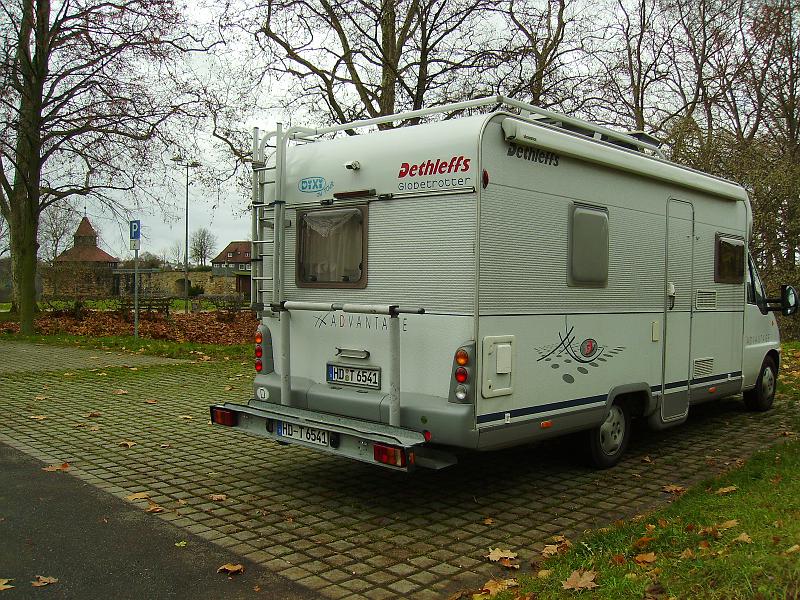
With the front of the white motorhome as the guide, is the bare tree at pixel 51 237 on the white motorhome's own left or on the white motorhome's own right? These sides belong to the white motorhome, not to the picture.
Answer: on the white motorhome's own left

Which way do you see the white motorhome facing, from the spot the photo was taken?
facing away from the viewer and to the right of the viewer

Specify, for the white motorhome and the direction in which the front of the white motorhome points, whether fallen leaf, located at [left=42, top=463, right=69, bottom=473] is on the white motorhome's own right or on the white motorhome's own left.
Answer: on the white motorhome's own left

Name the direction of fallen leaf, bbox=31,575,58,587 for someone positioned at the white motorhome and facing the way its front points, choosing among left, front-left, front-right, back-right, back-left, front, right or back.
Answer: back

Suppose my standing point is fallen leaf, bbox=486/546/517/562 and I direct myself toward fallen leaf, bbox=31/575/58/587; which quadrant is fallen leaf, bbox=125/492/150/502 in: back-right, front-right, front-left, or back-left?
front-right

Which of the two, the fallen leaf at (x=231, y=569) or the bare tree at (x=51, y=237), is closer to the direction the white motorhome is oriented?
the bare tree

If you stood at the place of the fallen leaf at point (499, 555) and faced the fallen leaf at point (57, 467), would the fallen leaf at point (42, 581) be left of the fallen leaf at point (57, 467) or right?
left

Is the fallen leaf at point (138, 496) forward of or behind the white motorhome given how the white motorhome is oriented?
behind

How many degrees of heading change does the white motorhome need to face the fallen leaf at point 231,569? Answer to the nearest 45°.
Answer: approximately 180°
